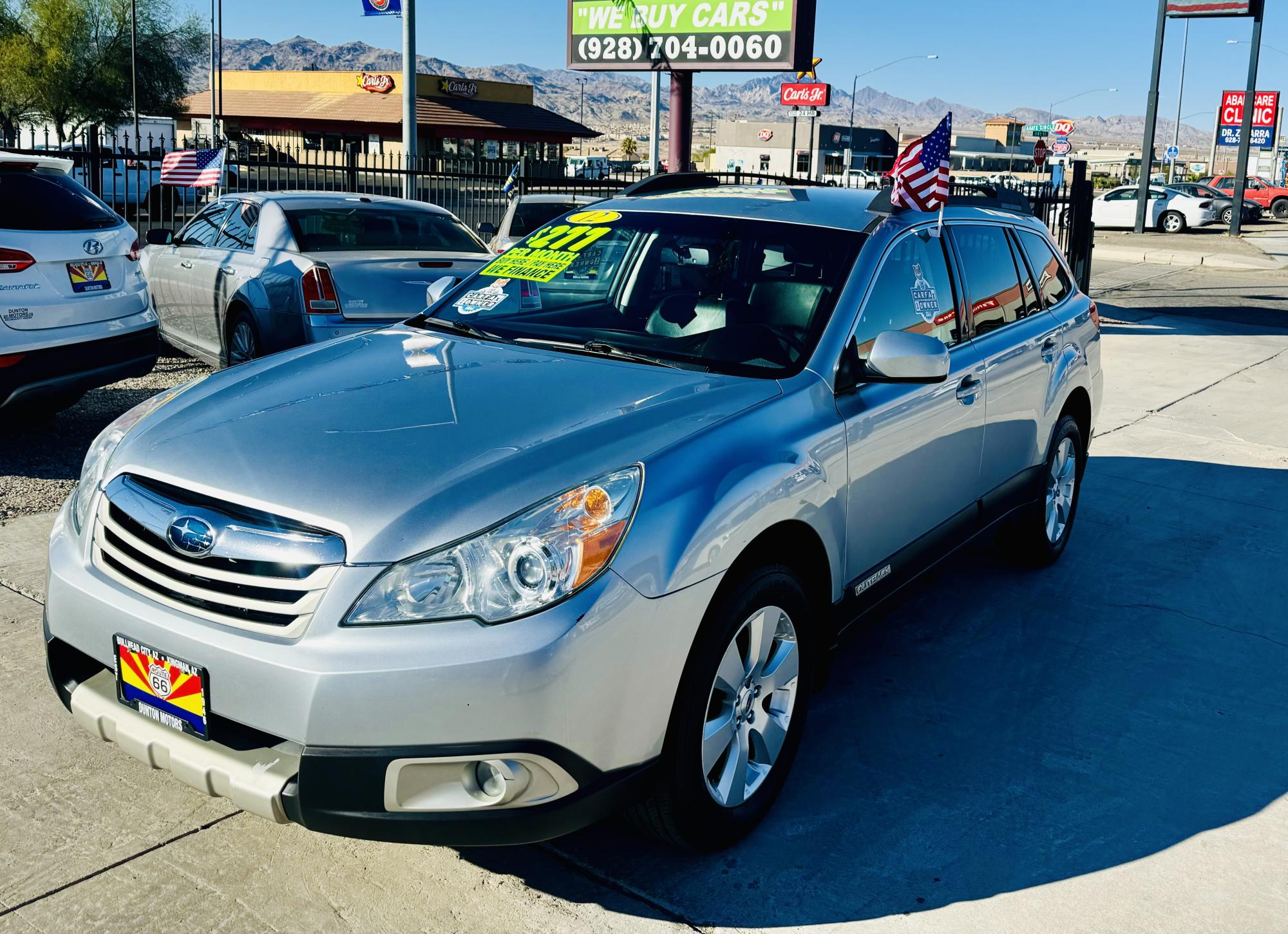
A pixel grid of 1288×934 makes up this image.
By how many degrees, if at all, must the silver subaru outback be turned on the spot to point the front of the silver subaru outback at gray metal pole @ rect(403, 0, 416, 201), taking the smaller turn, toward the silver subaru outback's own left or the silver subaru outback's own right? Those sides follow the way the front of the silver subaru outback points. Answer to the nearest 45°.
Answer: approximately 135° to the silver subaru outback's own right

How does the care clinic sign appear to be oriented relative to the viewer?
toward the camera

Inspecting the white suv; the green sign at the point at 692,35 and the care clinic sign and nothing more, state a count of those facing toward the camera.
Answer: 2

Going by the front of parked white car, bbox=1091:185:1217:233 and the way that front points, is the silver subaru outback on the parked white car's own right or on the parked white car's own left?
on the parked white car's own left

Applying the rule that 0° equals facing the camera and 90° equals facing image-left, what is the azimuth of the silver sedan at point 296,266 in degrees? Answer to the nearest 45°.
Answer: approximately 135°

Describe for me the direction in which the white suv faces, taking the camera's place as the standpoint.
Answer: facing away from the viewer and to the left of the viewer

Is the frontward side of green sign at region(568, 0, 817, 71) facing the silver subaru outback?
yes

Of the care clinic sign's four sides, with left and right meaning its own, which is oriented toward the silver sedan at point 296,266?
front

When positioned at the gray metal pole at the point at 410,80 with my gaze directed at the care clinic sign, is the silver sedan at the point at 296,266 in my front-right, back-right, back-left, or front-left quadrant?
back-right

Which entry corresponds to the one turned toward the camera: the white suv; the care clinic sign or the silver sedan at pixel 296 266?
the care clinic sign

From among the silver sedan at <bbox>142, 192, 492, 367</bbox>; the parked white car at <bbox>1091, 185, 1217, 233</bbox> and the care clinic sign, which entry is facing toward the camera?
the care clinic sign

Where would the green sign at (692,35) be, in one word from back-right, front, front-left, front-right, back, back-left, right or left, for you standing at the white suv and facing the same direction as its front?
right

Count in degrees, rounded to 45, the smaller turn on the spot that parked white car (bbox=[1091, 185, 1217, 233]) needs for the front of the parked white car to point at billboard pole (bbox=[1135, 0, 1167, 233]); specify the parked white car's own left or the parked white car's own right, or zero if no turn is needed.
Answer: approximately 90° to the parked white car's own left

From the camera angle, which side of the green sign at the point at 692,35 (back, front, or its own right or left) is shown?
front

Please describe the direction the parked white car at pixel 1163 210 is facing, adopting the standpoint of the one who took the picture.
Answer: facing to the left of the viewer
